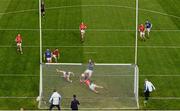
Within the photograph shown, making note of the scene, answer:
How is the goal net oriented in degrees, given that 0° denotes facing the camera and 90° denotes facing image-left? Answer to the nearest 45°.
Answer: approximately 180°
